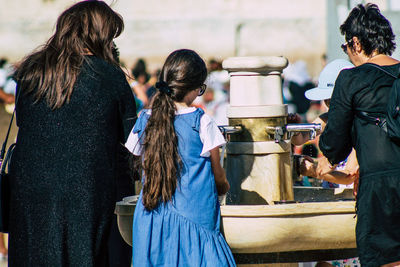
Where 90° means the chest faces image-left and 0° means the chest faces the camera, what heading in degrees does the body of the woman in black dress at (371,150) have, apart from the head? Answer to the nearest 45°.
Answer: approximately 135°

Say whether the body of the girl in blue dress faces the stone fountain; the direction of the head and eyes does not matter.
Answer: yes

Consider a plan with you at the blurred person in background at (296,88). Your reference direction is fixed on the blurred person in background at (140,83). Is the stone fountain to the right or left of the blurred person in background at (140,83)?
left

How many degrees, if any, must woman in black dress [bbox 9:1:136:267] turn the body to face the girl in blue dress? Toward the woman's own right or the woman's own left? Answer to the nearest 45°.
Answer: approximately 45° to the woman's own right

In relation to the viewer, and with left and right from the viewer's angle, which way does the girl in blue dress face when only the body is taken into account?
facing away from the viewer and to the right of the viewer

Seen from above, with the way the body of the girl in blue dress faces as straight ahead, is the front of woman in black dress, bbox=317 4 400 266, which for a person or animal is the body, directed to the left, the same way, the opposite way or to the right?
to the left

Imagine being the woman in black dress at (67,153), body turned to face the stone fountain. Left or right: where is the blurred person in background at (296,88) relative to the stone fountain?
left

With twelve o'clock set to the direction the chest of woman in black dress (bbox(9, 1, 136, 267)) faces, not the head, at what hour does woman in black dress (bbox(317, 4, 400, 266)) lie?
woman in black dress (bbox(317, 4, 400, 266)) is roughly at 2 o'clock from woman in black dress (bbox(9, 1, 136, 267)).

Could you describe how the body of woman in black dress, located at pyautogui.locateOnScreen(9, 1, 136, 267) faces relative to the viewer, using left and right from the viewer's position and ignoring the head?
facing away from the viewer and to the right of the viewer

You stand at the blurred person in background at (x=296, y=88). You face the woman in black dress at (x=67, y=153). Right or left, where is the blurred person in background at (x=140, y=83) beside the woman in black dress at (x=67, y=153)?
right

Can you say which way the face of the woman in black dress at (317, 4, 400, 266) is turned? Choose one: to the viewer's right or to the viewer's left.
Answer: to the viewer's left

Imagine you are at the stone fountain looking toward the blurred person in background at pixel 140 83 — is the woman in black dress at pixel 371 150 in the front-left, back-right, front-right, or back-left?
back-right

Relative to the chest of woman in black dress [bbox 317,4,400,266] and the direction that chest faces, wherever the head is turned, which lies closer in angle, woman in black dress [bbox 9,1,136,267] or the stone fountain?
the stone fountain
